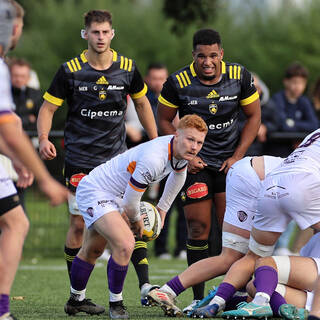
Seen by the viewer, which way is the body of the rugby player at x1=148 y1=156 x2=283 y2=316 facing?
to the viewer's right

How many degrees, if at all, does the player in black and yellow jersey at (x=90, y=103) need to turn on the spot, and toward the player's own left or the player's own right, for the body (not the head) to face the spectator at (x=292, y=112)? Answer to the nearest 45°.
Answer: approximately 135° to the player's own left

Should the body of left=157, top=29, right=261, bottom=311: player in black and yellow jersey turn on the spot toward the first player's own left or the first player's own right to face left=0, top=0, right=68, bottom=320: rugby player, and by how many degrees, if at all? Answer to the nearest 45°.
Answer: approximately 45° to the first player's own right

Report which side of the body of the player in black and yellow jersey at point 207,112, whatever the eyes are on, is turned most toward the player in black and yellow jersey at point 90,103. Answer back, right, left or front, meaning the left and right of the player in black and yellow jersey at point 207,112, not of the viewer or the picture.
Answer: right

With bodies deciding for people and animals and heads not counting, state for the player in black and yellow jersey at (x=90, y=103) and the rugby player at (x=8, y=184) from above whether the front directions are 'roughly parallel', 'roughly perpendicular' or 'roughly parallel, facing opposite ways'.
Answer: roughly perpendicular

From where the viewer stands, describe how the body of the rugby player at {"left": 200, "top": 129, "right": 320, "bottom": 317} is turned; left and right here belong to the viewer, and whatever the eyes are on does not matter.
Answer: facing away from the viewer and to the right of the viewer

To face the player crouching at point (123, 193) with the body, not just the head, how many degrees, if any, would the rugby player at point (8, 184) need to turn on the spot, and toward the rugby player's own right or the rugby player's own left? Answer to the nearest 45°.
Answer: approximately 45° to the rugby player's own left

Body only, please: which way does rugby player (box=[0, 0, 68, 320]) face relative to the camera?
to the viewer's right

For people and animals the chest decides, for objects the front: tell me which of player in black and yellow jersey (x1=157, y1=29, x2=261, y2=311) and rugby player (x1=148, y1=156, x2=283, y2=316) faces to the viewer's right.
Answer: the rugby player

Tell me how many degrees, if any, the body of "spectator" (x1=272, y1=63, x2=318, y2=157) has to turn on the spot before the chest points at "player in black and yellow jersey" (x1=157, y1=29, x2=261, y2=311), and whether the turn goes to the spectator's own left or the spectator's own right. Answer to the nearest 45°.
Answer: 0° — they already face them
